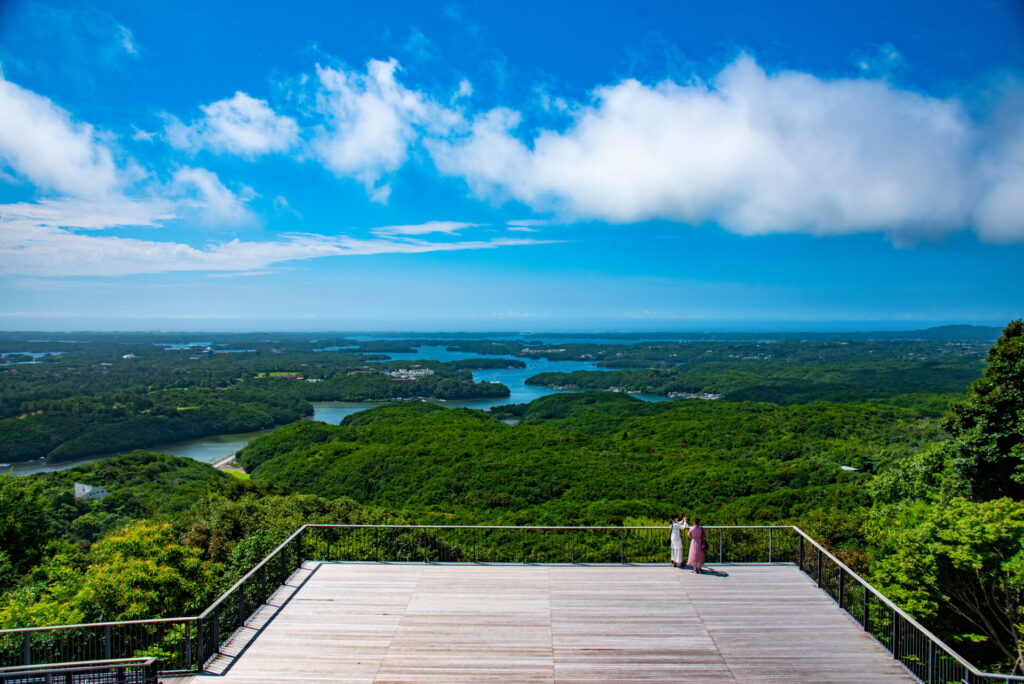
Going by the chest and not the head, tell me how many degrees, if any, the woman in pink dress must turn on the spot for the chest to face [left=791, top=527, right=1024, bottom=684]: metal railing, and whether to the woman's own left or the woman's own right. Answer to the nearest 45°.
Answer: approximately 135° to the woman's own right

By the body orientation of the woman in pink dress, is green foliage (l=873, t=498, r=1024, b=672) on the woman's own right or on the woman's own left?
on the woman's own right

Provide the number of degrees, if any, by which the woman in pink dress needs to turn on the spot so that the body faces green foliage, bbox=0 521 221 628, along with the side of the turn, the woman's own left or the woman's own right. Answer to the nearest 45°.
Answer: approximately 90° to the woman's own left

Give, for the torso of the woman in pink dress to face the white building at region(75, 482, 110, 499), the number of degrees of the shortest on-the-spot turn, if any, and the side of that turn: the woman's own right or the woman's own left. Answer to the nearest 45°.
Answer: approximately 45° to the woman's own left

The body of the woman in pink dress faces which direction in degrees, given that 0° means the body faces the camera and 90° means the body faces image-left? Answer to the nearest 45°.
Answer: approximately 180°

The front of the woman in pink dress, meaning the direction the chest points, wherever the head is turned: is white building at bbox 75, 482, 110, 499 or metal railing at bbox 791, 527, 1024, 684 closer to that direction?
the white building

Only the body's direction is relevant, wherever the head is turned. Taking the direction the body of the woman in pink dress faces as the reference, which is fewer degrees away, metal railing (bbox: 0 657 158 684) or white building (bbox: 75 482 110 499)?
the white building

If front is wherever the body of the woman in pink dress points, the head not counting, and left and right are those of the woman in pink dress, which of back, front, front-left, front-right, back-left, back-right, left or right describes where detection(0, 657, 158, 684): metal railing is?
back-left

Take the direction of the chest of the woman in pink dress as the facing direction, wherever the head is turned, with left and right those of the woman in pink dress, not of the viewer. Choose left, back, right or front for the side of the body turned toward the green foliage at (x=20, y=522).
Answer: left
